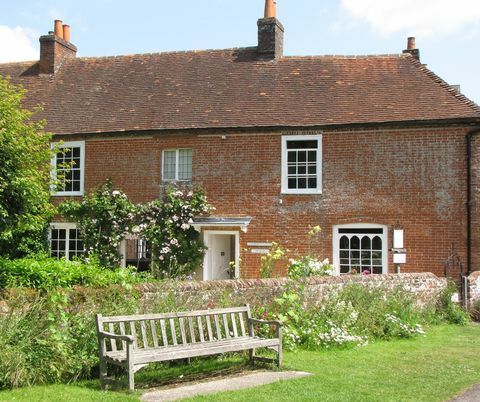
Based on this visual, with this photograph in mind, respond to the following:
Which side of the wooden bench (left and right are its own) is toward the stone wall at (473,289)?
left

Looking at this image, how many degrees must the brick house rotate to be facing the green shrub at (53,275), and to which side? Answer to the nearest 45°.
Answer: approximately 45° to its right

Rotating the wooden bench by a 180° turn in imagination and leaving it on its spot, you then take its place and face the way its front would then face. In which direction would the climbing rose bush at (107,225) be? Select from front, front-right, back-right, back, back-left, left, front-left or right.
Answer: front-right

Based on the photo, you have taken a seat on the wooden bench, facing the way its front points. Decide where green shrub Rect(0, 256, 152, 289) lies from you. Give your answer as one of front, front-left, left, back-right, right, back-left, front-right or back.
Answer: back

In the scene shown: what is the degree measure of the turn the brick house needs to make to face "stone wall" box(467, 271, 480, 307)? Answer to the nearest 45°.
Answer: approximately 45° to its left

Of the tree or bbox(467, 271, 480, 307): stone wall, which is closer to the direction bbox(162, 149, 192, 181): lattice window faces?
the tree

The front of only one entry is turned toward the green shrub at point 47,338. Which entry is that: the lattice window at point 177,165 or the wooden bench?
the lattice window

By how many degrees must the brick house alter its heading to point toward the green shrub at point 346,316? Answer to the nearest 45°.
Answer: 0° — it already faces it
